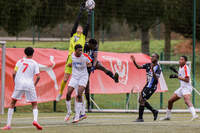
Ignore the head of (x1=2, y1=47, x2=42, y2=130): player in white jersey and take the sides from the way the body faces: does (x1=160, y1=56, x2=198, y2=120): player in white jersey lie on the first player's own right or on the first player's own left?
on the first player's own right

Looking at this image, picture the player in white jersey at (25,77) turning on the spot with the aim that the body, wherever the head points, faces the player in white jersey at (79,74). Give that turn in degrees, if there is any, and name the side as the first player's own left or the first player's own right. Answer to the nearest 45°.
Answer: approximately 45° to the first player's own right

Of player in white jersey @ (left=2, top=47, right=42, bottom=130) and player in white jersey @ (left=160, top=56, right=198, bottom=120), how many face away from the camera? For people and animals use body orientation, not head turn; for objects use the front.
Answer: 1

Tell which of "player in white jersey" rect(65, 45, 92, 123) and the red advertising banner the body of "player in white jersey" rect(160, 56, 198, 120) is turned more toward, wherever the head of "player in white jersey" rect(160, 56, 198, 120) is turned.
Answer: the player in white jersey

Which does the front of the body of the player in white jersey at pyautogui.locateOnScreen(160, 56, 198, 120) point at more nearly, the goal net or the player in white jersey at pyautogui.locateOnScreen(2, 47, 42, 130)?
the player in white jersey

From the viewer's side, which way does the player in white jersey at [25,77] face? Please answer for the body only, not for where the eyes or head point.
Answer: away from the camera

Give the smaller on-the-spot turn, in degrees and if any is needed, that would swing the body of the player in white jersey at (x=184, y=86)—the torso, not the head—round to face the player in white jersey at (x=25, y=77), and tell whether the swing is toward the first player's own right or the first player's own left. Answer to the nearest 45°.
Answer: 0° — they already face them

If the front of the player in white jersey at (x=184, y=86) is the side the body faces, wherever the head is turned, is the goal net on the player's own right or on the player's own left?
on the player's own right
